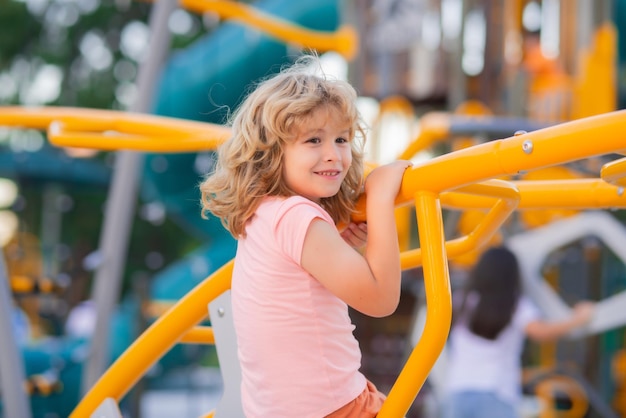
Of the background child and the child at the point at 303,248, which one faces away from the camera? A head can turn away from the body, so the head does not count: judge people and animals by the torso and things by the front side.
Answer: the background child

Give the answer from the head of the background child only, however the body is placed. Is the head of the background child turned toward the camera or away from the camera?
away from the camera

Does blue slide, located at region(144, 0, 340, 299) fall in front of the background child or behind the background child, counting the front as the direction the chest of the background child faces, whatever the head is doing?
in front

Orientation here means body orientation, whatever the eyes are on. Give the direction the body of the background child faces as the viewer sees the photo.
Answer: away from the camera

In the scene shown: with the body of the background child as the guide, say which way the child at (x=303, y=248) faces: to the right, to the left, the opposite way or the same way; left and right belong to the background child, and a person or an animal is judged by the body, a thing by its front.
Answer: to the right

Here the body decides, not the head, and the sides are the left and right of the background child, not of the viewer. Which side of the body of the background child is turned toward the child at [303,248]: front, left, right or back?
back

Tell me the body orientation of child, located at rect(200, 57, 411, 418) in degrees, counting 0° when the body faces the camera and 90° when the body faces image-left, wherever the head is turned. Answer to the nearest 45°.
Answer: approximately 270°

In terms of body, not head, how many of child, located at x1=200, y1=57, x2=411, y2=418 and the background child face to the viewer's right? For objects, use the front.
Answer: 1

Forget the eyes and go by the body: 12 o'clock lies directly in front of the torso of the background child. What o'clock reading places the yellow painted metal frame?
The yellow painted metal frame is roughly at 6 o'clock from the background child.

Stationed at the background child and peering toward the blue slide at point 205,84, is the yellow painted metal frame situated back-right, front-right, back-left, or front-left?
back-left
